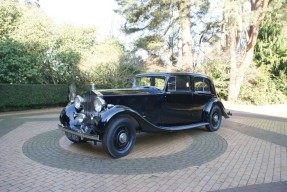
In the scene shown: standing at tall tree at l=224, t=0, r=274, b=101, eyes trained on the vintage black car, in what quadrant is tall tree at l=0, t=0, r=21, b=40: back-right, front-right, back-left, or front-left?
front-right

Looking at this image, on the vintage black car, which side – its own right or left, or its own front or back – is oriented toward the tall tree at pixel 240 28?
back

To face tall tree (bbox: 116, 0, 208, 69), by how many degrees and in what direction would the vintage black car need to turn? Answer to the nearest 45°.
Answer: approximately 135° to its right

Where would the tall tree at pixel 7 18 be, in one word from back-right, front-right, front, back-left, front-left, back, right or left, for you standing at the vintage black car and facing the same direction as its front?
right

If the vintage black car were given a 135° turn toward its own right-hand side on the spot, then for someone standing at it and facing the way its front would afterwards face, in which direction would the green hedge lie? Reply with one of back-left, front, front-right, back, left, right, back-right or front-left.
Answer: front-left

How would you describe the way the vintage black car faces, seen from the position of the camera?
facing the viewer and to the left of the viewer
